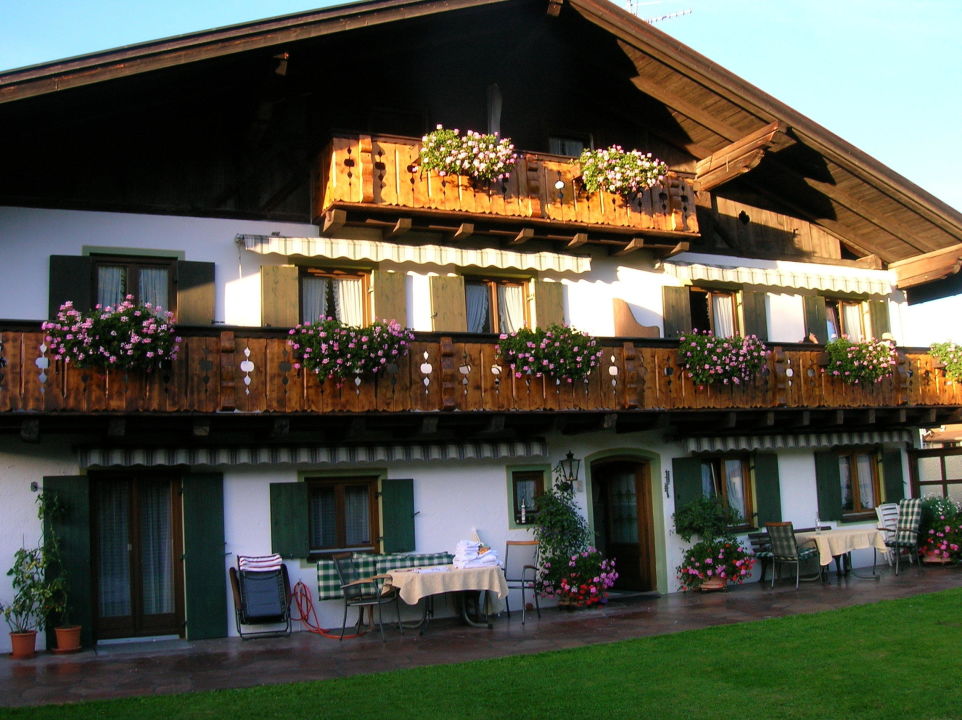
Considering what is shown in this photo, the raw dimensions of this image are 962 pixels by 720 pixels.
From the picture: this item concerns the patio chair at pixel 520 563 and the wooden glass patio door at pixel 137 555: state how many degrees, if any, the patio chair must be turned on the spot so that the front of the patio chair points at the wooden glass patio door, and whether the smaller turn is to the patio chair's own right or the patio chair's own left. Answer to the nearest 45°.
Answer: approximately 45° to the patio chair's own right

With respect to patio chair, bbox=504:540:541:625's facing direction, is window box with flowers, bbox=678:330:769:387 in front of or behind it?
behind

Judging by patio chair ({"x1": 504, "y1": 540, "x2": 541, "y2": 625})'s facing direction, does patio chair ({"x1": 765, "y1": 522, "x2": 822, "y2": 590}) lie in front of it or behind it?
behind

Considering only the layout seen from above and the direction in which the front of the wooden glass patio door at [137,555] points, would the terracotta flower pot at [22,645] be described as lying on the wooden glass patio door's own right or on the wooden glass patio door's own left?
on the wooden glass patio door's own right

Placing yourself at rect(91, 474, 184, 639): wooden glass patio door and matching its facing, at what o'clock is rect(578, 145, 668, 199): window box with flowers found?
The window box with flowers is roughly at 9 o'clock from the wooden glass patio door.

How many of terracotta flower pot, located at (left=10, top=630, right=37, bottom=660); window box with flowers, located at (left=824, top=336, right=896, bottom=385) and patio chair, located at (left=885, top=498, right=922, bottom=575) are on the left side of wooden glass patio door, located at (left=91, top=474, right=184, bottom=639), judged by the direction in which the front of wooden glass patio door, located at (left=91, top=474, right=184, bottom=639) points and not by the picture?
2

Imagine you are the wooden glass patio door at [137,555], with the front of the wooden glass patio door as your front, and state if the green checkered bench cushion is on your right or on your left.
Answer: on your left

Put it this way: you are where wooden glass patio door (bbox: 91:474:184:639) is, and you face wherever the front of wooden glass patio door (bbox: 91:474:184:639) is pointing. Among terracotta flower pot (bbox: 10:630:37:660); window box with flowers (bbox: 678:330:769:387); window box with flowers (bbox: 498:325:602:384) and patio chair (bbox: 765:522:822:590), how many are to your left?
3

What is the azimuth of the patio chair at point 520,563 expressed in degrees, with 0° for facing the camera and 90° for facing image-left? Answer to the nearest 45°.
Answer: approximately 45°

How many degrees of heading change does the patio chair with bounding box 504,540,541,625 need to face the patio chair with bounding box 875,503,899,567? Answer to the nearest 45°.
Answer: approximately 180°

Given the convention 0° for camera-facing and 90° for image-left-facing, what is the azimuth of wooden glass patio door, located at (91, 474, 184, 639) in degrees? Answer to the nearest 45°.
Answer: approximately 0°

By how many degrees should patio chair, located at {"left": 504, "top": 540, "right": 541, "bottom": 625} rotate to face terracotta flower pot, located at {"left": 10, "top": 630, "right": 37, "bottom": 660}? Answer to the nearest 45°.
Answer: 0° — it already faces it

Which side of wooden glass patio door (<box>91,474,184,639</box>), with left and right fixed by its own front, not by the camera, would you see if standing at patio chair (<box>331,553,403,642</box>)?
left

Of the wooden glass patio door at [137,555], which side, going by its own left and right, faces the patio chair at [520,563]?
left

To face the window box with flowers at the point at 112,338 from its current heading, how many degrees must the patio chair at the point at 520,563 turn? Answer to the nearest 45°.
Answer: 0° — it already faces it
